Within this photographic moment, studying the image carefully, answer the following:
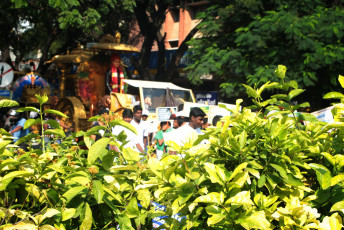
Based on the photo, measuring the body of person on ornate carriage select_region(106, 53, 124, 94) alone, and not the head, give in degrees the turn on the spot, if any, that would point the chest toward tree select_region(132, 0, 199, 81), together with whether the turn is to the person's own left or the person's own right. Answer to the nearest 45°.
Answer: approximately 135° to the person's own left

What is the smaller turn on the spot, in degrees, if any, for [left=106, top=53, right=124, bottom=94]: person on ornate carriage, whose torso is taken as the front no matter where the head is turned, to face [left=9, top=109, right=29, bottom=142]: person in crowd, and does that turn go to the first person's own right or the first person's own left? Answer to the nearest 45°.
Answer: approximately 90° to the first person's own right

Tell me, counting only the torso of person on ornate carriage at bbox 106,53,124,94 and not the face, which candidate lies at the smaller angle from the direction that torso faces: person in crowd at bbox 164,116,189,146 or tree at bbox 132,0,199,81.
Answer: the person in crowd

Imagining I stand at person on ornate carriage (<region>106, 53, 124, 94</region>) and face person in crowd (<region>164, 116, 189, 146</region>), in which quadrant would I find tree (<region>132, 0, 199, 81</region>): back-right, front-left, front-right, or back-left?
back-left

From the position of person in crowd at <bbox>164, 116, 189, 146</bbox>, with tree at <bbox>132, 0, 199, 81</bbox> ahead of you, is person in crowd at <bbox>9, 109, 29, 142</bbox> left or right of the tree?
left

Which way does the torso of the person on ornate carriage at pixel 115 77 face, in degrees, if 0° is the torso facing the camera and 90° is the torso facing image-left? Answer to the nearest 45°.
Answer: approximately 315°

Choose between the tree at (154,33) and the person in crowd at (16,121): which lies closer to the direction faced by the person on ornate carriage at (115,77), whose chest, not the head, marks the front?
the person in crowd
